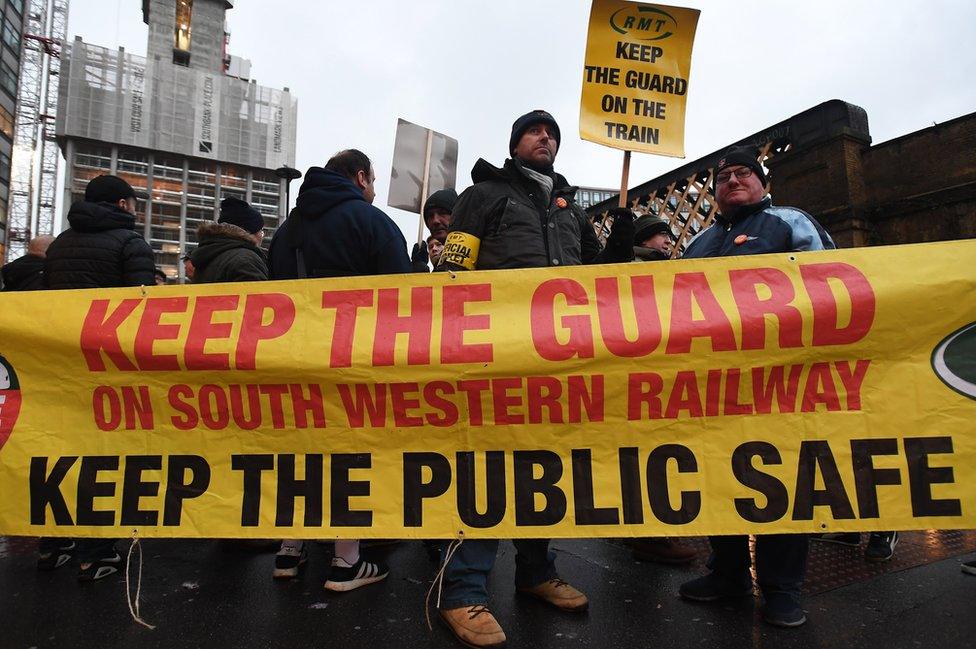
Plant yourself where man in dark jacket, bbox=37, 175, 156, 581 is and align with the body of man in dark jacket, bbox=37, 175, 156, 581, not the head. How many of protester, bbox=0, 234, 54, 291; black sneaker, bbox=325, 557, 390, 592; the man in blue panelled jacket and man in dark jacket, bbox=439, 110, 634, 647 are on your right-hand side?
3

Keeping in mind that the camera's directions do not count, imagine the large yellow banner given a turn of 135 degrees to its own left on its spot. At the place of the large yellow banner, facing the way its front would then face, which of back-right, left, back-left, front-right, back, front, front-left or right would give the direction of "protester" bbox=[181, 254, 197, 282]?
left

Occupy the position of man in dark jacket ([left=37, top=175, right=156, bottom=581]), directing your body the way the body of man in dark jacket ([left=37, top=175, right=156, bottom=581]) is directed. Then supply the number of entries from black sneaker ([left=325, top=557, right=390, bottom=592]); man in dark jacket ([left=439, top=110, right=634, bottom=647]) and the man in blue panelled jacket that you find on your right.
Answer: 3

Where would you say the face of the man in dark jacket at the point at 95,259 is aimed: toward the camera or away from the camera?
away from the camera

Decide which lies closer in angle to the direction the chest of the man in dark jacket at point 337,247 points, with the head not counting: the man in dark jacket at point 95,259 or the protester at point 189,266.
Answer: the protester

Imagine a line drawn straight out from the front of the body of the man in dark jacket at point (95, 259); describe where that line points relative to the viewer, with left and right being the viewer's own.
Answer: facing away from the viewer and to the right of the viewer

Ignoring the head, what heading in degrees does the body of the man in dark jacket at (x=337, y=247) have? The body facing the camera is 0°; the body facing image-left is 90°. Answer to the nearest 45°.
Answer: approximately 225°

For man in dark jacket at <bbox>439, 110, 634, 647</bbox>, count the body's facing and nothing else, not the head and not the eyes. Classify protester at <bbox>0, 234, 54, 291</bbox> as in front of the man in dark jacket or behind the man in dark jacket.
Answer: behind

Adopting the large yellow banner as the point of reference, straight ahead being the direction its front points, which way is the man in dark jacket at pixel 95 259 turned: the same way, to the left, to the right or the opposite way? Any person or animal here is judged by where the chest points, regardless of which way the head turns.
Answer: the opposite way

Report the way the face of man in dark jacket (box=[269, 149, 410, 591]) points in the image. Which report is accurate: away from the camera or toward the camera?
away from the camera
